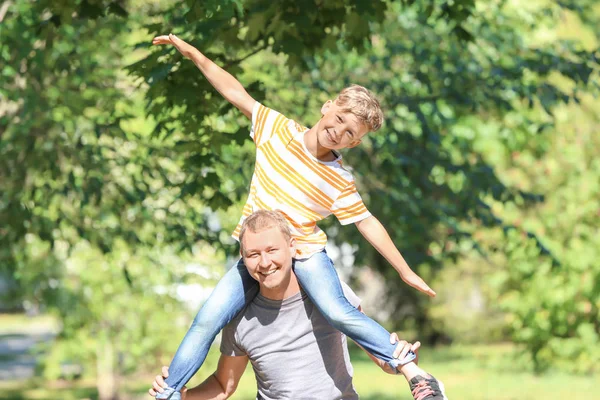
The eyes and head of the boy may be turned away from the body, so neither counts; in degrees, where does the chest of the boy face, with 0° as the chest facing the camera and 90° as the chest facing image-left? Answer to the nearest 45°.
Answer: approximately 0°

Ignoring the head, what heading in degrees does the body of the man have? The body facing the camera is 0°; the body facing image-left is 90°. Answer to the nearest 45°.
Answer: approximately 0°
